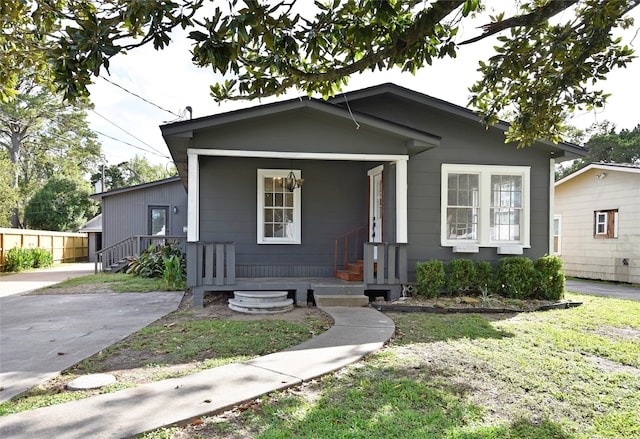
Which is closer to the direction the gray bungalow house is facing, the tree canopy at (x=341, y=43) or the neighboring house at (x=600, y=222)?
the tree canopy

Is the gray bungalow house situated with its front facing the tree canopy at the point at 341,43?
yes

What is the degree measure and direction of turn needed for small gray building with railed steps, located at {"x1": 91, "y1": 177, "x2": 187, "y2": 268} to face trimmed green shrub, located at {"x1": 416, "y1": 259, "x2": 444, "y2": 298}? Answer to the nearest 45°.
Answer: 0° — it already faces it

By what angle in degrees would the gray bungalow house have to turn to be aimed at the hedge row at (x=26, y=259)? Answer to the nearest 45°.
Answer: approximately 135° to its right

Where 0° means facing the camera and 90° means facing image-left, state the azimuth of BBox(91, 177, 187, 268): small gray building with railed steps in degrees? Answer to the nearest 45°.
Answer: approximately 0°

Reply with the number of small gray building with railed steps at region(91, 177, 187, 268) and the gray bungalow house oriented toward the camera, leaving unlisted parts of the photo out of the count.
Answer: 2

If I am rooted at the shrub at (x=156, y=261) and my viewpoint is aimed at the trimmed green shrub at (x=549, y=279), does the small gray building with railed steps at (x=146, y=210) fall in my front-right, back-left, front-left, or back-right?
back-left

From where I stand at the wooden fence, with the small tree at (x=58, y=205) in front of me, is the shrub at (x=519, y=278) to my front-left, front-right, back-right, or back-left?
back-right

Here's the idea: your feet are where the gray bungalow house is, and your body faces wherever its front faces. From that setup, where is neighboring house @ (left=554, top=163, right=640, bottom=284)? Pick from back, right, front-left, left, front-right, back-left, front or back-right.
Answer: back-left
